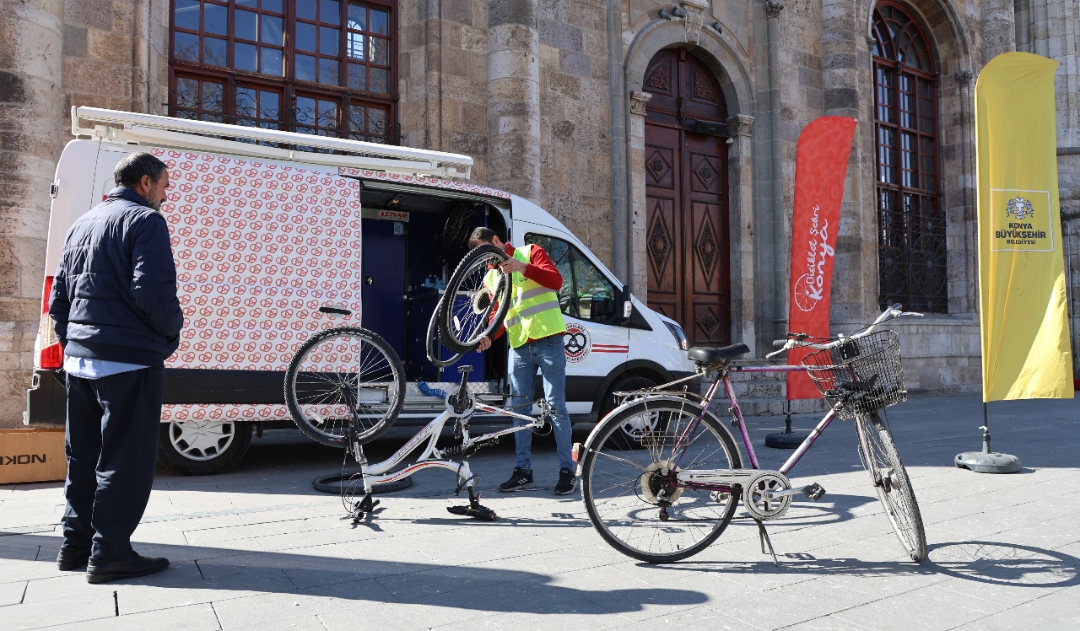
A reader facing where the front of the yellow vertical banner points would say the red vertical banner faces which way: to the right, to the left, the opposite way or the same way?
the same way

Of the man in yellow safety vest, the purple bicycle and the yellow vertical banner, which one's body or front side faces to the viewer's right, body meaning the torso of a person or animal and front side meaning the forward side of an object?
the purple bicycle

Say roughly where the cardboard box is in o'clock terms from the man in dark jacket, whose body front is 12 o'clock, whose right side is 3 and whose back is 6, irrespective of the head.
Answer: The cardboard box is roughly at 10 o'clock from the man in dark jacket.

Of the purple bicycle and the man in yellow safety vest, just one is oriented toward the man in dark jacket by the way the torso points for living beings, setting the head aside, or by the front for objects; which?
the man in yellow safety vest

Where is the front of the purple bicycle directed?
to the viewer's right

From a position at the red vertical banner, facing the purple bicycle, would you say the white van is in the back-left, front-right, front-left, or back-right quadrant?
front-right

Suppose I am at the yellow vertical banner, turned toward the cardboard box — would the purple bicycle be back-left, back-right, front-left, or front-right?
front-left

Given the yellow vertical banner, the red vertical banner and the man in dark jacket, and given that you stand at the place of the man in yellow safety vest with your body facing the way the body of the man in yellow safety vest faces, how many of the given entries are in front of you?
1

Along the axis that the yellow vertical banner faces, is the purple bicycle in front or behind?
in front

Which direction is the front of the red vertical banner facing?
toward the camera

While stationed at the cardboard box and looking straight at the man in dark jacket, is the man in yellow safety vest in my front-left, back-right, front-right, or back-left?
front-left

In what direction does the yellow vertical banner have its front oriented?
toward the camera

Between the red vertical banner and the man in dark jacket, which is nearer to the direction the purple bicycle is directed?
the red vertical banner

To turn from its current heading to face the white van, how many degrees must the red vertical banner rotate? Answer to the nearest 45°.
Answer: approximately 45° to its right
